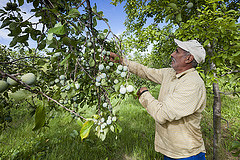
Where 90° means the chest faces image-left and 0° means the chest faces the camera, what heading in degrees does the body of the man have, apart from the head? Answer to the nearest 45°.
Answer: approximately 90°

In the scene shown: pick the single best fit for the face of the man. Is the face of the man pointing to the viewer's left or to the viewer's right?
to the viewer's left
